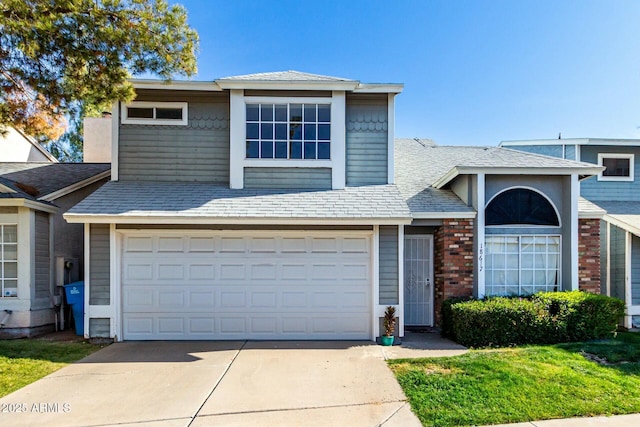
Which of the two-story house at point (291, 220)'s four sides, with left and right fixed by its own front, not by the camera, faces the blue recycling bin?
right

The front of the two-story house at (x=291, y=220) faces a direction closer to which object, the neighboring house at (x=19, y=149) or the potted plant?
the potted plant

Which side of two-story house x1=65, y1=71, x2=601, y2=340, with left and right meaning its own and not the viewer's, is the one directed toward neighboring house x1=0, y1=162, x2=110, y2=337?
right

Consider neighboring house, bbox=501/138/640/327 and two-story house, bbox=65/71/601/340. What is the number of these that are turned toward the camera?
2

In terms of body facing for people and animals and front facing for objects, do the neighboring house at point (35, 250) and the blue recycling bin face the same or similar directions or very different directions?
same or similar directions

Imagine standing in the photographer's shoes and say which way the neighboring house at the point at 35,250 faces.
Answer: facing the viewer

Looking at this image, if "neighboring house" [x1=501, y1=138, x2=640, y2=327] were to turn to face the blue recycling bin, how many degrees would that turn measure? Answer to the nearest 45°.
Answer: approximately 45° to its right

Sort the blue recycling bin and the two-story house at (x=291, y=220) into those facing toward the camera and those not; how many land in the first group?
2

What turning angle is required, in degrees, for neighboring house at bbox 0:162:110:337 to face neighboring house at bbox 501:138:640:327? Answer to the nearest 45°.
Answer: approximately 90° to its left

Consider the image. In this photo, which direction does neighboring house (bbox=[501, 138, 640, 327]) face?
toward the camera

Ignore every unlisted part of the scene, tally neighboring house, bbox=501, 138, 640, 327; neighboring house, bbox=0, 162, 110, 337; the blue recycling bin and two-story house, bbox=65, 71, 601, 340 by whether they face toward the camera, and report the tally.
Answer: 4

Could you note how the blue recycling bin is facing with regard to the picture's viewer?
facing the viewer

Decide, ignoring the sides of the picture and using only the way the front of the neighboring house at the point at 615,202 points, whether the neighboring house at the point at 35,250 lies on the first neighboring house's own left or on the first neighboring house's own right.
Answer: on the first neighboring house's own right

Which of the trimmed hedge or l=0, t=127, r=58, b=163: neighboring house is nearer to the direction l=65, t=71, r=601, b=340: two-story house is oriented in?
the trimmed hedge
